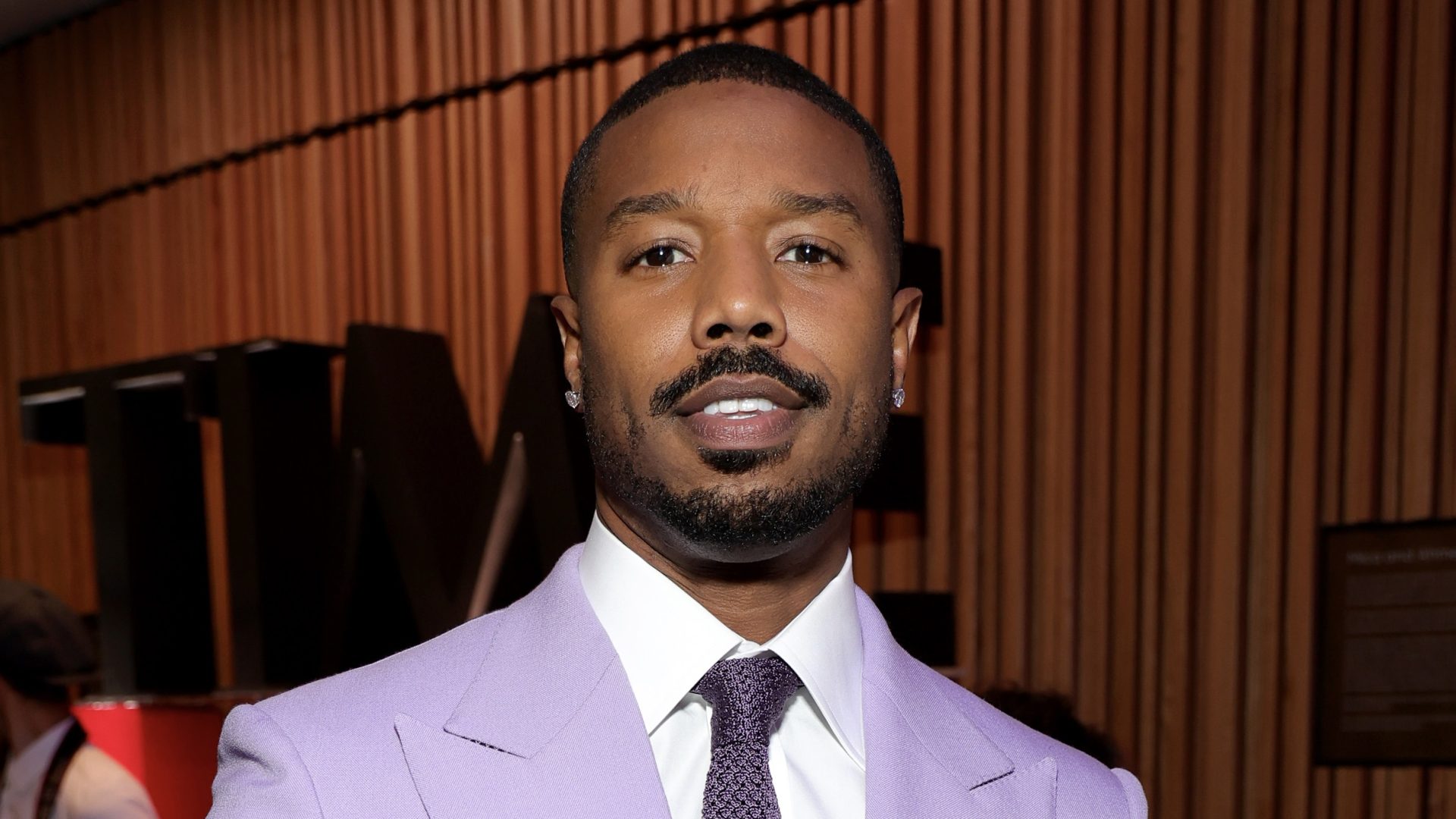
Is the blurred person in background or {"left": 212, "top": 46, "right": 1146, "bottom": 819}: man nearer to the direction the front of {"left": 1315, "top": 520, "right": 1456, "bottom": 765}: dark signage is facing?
the man

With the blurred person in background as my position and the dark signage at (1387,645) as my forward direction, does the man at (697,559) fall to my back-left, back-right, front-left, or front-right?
front-right

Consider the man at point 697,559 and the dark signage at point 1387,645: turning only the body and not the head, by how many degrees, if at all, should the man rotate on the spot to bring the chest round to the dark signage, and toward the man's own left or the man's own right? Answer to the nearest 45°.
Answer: approximately 135° to the man's own left

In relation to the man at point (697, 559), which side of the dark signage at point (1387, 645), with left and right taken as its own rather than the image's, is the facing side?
front

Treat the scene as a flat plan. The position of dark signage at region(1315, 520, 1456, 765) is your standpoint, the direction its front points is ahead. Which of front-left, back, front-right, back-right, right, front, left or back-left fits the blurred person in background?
right

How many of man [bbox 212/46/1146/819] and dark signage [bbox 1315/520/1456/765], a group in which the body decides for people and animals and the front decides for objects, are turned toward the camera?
2

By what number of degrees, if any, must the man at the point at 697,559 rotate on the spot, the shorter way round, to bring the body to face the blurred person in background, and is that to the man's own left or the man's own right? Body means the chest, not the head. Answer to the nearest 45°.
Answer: approximately 135° to the man's own right

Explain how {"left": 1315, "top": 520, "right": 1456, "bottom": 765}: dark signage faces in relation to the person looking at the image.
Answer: facing the viewer

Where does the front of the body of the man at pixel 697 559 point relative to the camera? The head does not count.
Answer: toward the camera

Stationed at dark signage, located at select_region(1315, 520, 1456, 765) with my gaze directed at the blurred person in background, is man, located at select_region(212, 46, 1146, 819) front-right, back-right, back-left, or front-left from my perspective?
front-left

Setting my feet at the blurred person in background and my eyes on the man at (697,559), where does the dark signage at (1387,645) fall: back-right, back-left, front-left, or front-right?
front-left
